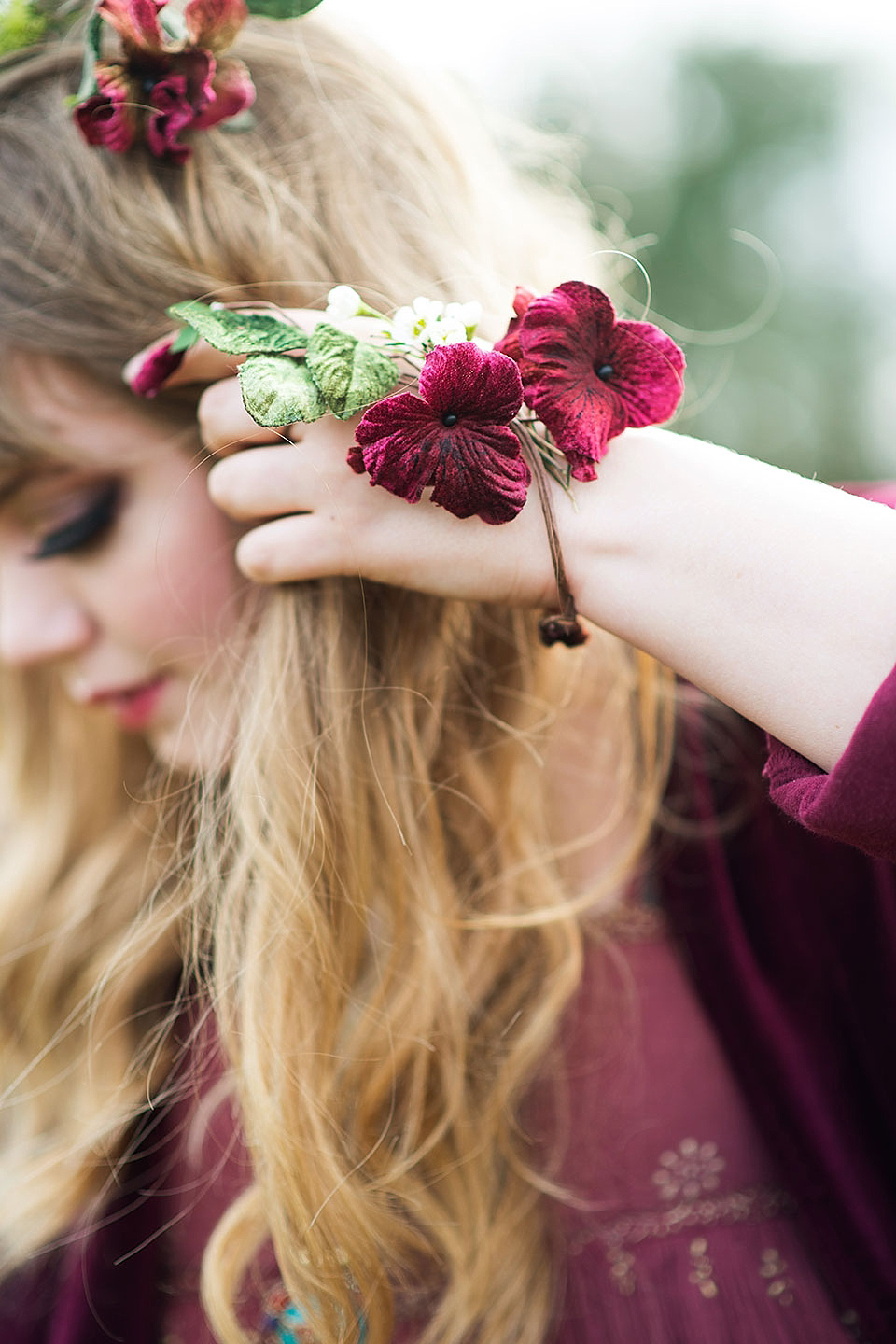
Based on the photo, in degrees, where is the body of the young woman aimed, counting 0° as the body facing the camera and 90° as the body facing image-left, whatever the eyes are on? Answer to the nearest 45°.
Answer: approximately 45°
